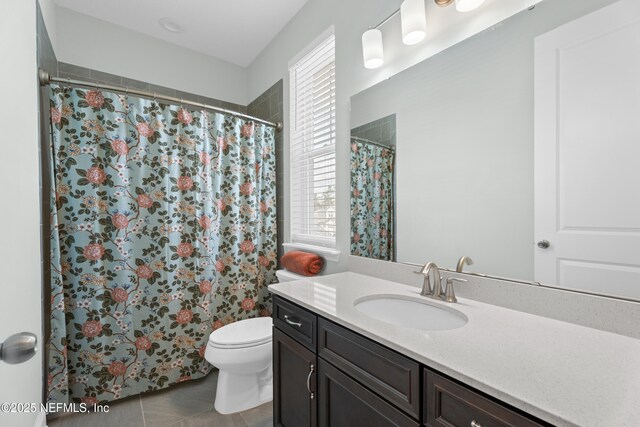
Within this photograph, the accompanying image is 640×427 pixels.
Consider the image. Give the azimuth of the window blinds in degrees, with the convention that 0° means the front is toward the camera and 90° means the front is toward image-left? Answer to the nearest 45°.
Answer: approximately 45°

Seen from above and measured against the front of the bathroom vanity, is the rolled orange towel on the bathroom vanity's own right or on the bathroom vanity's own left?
on the bathroom vanity's own right

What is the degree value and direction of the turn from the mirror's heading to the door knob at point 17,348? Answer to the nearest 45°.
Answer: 0° — it already faces it

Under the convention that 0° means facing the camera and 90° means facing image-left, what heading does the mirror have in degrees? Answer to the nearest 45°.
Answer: approximately 45°

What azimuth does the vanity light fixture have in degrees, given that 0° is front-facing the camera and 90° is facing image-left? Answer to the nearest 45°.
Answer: approximately 45°

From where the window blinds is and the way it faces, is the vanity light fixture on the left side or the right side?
on its left

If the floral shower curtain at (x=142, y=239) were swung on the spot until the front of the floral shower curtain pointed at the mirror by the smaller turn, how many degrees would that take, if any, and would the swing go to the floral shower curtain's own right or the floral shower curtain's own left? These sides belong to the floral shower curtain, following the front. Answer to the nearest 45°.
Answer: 0° — it already faces it
